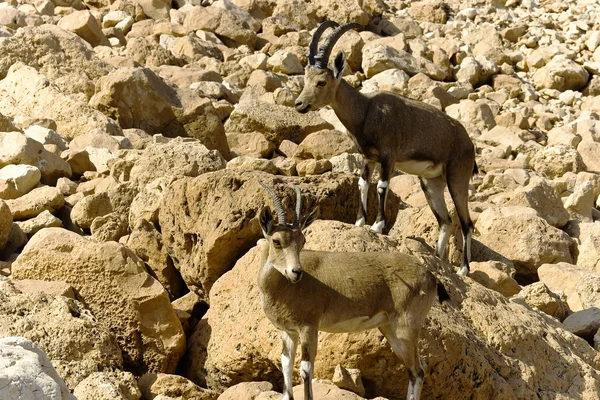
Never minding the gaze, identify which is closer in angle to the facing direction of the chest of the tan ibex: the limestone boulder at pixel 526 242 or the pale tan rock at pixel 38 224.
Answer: the pale tan rock

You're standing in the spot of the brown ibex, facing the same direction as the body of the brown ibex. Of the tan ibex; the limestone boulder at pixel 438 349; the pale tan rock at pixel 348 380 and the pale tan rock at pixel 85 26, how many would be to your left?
3

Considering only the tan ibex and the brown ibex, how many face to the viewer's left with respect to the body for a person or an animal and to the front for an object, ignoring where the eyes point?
2

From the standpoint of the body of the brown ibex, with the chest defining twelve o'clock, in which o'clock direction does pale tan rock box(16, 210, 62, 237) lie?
The pale tan rock is roughly at 12 o'clock from the brown ibex.

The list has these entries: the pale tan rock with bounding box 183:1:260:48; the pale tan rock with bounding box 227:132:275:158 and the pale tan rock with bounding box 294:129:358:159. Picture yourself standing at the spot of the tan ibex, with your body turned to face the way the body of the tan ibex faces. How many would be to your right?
3

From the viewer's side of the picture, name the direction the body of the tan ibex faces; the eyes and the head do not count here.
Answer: to the viewer's left

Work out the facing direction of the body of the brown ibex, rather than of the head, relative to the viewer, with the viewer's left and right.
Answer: facing to the left of the viewer

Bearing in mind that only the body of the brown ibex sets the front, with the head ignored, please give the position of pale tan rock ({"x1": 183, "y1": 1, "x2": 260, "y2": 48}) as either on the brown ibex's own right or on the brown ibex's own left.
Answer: on the brown ibex's own right

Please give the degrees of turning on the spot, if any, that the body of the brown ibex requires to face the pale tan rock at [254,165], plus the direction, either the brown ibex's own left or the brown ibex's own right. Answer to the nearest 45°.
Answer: approximately 45° to the brown ibex's own right

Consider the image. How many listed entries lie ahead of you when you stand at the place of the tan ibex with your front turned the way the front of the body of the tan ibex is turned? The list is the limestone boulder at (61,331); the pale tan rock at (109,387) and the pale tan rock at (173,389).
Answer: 3

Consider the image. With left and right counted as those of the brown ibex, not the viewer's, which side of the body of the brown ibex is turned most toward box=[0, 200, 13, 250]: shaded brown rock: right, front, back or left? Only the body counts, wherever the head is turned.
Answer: front
